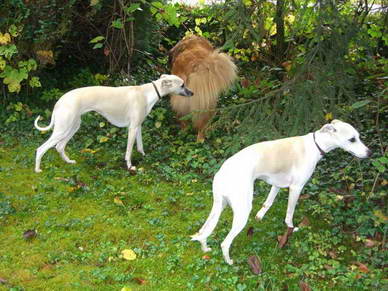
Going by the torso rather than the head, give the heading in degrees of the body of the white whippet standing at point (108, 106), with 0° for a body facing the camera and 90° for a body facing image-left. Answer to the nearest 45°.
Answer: approximately 270°

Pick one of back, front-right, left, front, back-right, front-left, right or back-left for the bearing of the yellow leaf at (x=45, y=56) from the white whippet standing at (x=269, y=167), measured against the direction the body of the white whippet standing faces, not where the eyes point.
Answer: left

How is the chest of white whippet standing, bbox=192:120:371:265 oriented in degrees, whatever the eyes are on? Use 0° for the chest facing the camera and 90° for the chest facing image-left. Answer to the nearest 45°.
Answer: approximately 225°

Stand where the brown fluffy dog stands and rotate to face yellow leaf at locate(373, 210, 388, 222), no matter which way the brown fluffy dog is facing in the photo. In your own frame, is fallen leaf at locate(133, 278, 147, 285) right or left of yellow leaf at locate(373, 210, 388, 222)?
right

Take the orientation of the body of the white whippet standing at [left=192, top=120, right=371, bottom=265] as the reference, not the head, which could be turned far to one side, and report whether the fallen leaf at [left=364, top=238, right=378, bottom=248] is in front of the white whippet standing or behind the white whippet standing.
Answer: in front

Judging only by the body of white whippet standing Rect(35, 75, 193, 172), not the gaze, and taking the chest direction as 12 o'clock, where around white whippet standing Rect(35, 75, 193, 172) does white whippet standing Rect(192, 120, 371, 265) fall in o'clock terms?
white whippet standing Rect(192, 120, 371, 265) is roughly at 2 o'clock from white whippet standing Rect(35, 75, 193, 172).

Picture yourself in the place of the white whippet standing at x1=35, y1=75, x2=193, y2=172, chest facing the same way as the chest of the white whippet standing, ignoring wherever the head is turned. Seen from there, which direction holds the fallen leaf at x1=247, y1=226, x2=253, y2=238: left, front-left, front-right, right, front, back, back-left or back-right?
front-right

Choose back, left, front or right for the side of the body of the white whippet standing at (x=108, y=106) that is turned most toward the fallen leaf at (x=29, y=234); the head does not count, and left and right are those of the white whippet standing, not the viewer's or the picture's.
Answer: right

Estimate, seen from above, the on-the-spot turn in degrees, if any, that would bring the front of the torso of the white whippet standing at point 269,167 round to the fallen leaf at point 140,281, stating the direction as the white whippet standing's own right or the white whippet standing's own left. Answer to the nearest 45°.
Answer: approximately 180°

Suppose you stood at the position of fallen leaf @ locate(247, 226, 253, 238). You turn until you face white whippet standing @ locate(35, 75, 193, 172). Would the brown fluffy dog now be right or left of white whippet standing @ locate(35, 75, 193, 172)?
right
